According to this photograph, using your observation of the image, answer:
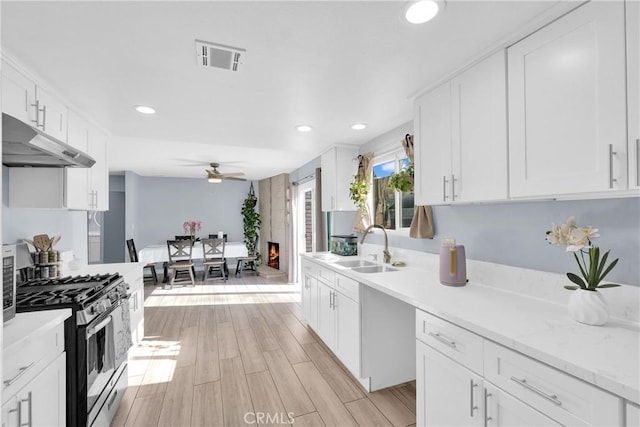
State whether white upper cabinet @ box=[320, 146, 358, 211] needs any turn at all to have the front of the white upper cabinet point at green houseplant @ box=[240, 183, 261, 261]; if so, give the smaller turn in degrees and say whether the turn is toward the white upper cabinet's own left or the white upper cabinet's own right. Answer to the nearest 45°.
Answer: approximately 45° to the white upper cabinet's own right

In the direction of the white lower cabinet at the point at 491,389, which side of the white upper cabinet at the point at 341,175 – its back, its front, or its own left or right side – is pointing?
left

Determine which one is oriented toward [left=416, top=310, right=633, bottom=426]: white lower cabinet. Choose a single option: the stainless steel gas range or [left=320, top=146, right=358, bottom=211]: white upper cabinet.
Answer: the stainless steel gas range

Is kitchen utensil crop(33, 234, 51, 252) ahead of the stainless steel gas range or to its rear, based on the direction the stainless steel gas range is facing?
to the rear

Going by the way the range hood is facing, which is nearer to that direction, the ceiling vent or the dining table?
the ceiling vent

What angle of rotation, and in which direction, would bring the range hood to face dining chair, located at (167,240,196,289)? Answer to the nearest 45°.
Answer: approximately 90° to its left

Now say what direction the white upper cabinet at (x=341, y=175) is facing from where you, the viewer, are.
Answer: facing to the left of the viewer

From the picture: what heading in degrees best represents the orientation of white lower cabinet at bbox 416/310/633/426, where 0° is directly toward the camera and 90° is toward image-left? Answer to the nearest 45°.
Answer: approximately 45°
